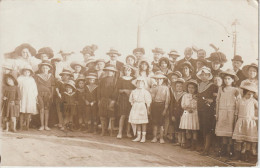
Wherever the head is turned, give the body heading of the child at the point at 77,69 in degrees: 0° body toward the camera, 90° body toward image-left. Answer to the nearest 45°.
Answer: approximately 0°

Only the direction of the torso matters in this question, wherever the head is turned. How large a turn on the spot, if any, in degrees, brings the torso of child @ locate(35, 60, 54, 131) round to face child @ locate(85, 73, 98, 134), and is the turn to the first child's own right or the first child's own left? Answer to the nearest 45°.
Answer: approximately 90° to the first child's own left

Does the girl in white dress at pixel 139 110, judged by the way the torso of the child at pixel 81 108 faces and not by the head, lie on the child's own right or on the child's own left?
on the child's own left

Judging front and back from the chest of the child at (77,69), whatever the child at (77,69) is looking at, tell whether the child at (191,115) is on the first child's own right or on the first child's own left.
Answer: on the first child's own left

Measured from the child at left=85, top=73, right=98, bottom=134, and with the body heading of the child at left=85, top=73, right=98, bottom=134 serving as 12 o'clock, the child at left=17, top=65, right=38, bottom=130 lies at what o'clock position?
the child at left=17, top=65, right=38, bottom=130 is roughly at 3 o'clock from the child at left=85, top=73, right=98, bottom=134.
